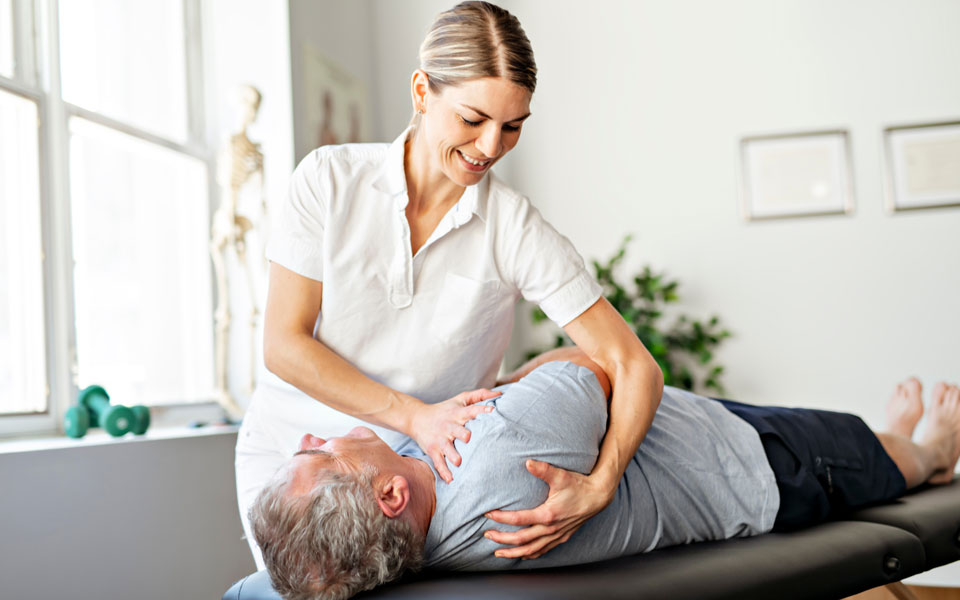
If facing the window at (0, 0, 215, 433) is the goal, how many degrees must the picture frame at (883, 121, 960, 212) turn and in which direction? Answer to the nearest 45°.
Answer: approximately 45° to its right

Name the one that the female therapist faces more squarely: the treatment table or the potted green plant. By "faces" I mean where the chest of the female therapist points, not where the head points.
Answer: the treatment table

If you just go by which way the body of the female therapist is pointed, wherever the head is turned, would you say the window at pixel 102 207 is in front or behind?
behind

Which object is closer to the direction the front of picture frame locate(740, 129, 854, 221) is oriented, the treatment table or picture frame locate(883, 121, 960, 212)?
the treatment table

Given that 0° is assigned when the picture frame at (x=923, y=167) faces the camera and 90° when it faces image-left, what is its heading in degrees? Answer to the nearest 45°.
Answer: approximately 0°

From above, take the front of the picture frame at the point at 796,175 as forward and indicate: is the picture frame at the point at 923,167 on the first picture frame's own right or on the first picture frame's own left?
on the first picture frame's own left

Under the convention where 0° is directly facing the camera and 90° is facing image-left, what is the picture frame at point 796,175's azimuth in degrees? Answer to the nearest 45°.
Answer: approximately 0°
